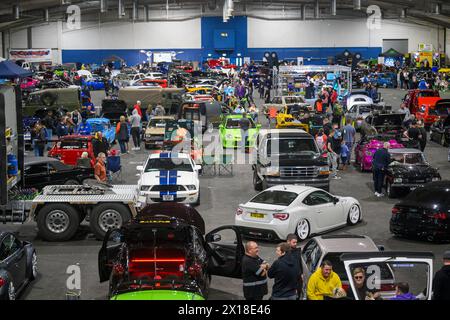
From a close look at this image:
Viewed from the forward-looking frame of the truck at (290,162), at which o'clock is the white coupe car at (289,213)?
The white coupe car is roughly at 12 o'clock from the truck.

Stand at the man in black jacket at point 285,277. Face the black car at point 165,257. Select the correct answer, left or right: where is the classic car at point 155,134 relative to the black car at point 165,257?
right

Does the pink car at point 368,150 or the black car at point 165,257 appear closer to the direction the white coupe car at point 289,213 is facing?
the pink car

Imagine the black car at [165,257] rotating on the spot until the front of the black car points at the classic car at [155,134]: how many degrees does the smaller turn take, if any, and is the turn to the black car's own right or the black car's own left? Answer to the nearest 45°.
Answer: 0° — it already faces it

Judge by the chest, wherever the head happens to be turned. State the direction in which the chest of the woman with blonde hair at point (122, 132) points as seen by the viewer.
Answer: away from the camera
